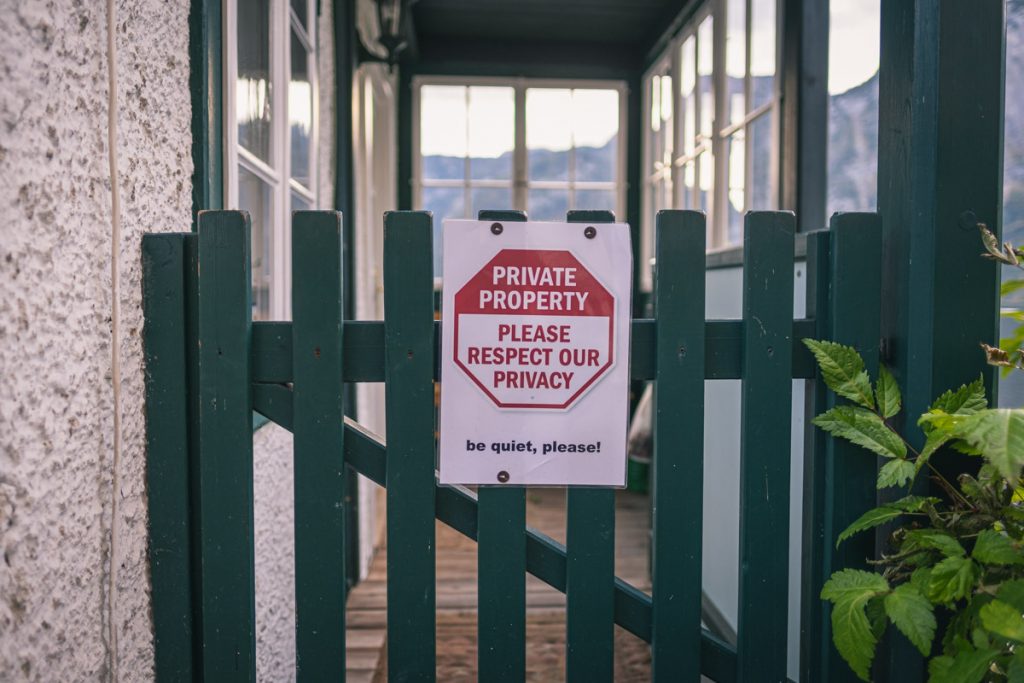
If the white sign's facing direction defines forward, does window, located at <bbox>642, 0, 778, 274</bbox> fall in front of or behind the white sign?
behind

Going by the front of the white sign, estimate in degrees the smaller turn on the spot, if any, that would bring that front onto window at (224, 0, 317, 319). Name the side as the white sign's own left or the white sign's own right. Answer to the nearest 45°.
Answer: approximately 135° to the white sign's own right

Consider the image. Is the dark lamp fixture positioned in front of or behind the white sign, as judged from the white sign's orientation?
behind

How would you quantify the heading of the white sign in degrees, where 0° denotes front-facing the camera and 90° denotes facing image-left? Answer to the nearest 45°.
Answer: approximately 0°

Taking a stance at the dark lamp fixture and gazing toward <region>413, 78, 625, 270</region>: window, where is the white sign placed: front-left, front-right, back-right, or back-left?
back-right

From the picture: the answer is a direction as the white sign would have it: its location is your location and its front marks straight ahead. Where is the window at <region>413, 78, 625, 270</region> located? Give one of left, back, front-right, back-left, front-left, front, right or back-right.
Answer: back
